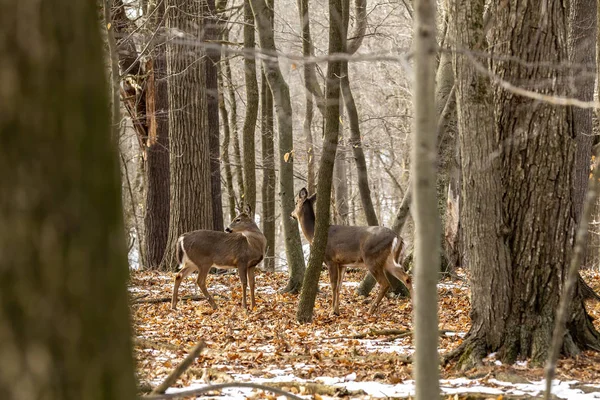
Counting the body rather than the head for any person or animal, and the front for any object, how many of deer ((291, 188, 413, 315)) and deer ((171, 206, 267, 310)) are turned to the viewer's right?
1

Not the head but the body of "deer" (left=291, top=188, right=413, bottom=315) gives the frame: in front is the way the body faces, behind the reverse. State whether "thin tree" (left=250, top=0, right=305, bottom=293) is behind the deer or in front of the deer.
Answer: in front

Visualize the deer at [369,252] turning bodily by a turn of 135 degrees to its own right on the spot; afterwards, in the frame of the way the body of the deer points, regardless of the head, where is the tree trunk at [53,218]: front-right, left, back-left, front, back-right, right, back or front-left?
back-right

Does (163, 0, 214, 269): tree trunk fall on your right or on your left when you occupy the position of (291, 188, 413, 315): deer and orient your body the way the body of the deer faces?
on your right

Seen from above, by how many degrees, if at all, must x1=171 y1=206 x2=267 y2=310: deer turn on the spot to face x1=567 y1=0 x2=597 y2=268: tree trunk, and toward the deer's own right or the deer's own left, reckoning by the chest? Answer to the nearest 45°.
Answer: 0° — it already faces it

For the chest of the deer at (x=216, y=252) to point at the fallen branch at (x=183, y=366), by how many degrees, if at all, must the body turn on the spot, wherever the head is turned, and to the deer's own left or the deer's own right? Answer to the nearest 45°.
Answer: approximately 90° to the deer's own right

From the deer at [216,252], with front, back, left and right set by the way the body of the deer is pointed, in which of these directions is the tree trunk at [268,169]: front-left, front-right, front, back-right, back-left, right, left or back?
left

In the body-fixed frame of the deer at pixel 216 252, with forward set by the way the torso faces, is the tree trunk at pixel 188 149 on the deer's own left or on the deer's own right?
on the deer's own left

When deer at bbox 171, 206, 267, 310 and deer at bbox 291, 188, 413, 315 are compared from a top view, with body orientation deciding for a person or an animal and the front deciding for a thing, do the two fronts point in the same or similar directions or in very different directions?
very different directions

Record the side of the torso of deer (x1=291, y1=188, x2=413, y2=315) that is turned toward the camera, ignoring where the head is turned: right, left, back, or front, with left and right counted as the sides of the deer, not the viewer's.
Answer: left

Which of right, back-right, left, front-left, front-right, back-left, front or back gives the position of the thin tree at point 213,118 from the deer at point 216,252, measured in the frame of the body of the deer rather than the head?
left

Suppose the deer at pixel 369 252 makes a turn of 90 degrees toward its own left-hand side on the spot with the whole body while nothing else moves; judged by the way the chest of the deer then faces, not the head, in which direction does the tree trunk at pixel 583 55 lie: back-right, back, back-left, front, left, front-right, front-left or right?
back-left

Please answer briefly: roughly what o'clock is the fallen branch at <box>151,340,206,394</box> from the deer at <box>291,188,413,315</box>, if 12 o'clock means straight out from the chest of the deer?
The fallen branch is roughly at 9 o'clock from the deer.

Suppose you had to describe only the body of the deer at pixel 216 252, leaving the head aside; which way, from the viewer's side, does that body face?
to the viewer's right
